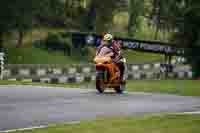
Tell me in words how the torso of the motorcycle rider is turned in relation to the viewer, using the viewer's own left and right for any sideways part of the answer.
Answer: facing the viewer and to the left of the viewer

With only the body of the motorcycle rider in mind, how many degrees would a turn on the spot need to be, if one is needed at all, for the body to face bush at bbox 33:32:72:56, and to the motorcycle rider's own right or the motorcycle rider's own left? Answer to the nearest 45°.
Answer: approximately 135° to the motorcycle rider's own right
